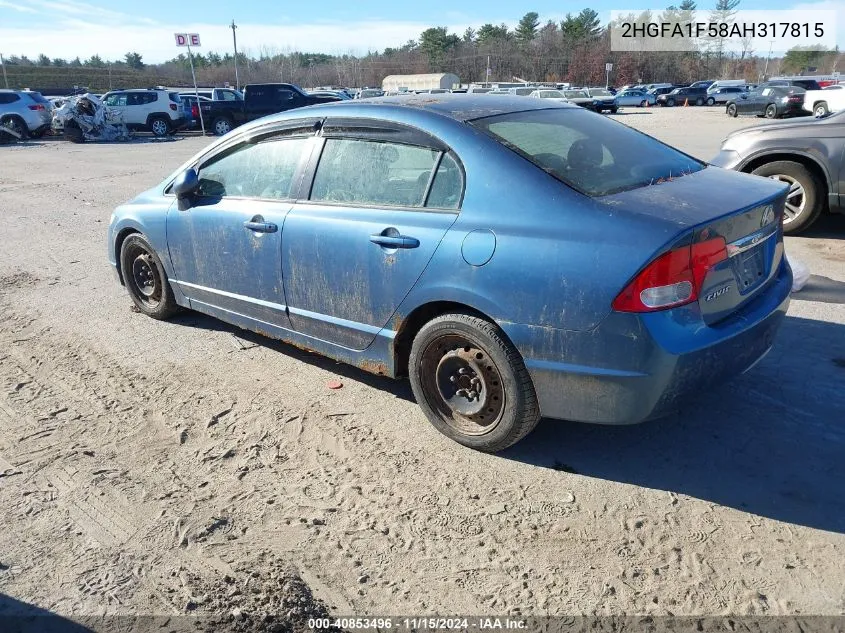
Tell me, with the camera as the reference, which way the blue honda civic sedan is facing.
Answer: facing away from the viewer and to the left of the viewer

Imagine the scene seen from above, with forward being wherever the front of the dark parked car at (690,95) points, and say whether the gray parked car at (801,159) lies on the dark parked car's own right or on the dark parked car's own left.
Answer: on the dark parked car's own left

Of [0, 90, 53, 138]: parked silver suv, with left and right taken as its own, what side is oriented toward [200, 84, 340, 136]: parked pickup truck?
back

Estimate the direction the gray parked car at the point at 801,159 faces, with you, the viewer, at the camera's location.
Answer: facing to the left of the viewer

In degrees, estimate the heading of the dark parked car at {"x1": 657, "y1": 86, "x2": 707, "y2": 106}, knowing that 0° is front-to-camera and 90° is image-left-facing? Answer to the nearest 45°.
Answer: approximately 45°

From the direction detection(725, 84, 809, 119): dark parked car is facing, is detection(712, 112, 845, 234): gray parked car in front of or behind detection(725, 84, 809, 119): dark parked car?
behind

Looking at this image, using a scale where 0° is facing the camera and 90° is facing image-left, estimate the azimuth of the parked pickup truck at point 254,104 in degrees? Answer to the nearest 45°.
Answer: approximately 270°

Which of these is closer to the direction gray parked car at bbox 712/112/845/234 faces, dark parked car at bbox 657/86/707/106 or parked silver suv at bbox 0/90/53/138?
the parked silver suv

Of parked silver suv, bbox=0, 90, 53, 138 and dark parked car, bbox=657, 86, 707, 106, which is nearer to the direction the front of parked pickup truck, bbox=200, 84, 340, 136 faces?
the dark parked car
